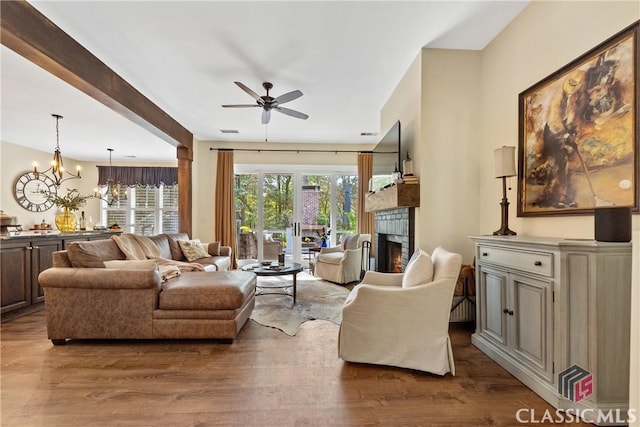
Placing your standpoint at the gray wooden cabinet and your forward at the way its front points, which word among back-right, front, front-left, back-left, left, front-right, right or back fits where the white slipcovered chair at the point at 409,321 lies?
front-right

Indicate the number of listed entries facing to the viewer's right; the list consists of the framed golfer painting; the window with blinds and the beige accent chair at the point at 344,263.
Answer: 0

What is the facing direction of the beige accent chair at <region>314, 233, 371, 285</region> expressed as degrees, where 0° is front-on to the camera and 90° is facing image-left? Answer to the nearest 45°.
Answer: approximately 45°

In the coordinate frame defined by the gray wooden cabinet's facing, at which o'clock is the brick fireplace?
The brick fireplace is roughly at 3 o'clock from the gray wooden cabinet.

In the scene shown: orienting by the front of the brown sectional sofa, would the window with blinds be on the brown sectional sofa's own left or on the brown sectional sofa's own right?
on the brown sectional sofa's own left

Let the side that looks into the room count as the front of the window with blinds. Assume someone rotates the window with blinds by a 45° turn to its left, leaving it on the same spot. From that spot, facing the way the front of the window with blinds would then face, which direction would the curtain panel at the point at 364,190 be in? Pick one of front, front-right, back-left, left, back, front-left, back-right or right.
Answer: front

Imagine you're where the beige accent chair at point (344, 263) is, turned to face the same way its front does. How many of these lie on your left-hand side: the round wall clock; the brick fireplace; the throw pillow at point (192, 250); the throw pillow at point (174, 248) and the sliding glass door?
1

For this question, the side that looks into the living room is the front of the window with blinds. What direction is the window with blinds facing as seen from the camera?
toward the camera

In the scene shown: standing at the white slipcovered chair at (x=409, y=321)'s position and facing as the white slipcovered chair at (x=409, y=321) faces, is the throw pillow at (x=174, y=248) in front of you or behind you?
in front

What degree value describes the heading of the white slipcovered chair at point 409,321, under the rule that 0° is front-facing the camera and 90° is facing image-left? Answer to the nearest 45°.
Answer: approximately 90°

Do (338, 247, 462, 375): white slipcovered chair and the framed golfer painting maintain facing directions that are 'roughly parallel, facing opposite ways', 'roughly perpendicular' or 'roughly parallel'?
roughly parallel

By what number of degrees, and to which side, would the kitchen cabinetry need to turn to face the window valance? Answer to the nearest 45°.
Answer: approximately 90° to its left

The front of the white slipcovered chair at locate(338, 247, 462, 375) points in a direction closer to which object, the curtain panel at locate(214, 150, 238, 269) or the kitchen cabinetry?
the kitchen cabinetry

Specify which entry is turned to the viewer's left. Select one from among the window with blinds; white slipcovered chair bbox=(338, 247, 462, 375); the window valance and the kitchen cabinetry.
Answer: the white slipcovered chair

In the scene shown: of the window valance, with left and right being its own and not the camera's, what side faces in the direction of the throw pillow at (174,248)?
front

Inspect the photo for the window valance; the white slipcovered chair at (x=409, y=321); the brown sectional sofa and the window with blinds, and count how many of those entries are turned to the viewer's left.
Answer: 1

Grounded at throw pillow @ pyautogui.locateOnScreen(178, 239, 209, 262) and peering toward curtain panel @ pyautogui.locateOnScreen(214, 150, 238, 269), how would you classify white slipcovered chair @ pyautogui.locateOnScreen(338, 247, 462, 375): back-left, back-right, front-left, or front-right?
back-right

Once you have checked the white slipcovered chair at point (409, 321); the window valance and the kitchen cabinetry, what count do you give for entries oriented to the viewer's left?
1

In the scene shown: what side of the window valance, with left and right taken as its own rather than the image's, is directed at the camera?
front

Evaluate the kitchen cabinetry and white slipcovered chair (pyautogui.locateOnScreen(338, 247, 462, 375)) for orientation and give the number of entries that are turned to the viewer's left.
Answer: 1

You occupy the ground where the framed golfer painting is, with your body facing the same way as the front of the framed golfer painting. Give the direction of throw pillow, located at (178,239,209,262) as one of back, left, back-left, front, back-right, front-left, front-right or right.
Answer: front-right
